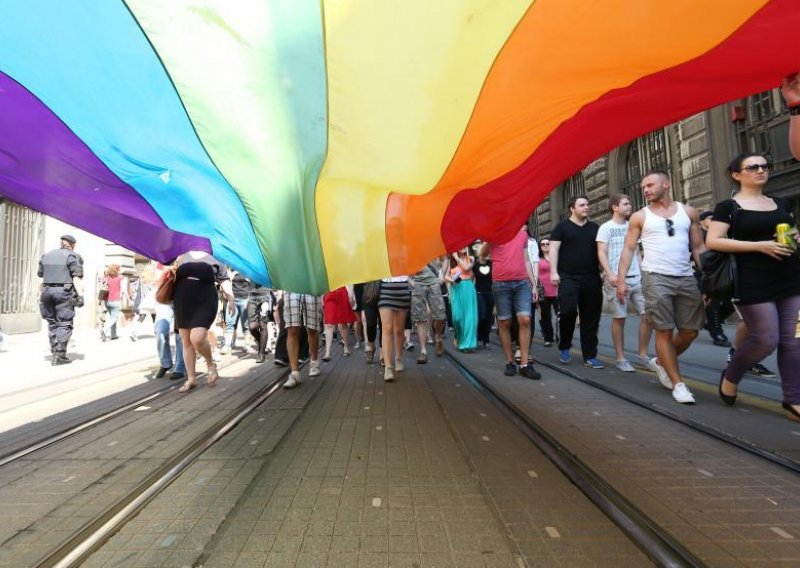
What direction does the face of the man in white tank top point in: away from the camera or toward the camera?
toward the camera

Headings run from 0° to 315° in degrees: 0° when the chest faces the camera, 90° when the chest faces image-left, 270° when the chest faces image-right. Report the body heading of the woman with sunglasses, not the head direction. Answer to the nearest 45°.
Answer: approximately 315°

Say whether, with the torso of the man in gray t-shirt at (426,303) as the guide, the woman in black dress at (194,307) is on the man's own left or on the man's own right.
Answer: on the man's own right

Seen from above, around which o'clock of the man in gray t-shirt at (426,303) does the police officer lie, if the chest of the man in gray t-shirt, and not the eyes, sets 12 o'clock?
The police officer is roughly at 3 o'clock from the man in gray t-shirt.

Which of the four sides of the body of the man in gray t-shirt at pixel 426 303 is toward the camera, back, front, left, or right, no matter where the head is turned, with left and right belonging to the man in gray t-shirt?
front

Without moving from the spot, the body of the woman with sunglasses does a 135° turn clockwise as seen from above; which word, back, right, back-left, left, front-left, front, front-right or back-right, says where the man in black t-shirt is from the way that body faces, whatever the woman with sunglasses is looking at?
front-right

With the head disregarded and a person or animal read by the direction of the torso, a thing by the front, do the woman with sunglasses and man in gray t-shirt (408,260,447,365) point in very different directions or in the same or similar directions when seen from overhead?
same or similar directions

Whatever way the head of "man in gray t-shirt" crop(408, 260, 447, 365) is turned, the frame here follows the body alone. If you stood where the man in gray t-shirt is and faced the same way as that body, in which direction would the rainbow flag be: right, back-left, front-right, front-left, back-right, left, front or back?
front

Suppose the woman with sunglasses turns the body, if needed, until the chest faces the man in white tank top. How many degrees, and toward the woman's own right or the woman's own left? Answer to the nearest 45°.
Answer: approximately 180°

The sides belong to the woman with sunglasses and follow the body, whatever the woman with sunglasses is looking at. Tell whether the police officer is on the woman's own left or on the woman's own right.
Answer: on the woman's own right

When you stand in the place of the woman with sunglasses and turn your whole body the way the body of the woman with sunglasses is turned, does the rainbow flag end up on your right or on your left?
on your right
